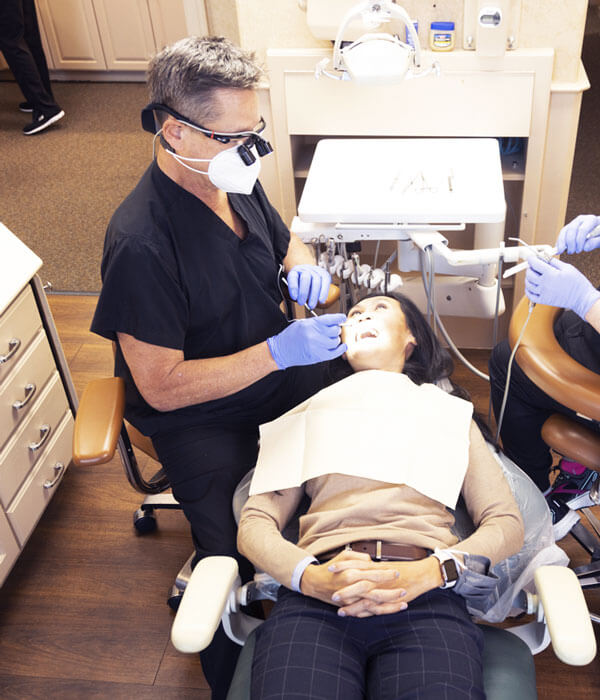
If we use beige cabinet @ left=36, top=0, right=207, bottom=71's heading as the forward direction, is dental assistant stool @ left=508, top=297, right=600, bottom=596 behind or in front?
in front

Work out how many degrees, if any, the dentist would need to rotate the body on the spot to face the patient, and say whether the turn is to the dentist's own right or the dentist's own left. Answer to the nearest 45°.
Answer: approximately 45° to the dentist's own right

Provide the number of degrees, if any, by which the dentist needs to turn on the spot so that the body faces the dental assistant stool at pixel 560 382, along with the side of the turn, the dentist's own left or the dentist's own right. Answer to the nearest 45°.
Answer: approximately 45° to the dentist's own left

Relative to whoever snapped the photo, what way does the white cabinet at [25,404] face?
facing the viewer and to the right of the viewer

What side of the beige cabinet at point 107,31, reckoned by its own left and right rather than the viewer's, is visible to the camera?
front

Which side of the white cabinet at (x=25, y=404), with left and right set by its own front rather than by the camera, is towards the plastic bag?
front

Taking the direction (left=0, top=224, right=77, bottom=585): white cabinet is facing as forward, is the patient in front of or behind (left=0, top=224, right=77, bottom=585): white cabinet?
in front

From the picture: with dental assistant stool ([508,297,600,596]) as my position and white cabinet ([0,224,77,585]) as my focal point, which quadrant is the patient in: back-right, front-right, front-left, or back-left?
front-left

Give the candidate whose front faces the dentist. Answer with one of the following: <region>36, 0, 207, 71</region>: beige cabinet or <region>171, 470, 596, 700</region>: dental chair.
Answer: the beige cabinet

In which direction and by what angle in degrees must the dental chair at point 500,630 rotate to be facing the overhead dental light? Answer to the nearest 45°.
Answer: approximately 180°

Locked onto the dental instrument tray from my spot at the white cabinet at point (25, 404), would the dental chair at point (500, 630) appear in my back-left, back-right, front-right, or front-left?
front-right

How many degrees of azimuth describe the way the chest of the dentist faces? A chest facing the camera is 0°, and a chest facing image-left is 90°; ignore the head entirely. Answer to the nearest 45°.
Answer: approximately 315°

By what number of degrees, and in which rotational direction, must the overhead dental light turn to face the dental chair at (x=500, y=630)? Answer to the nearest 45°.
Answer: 0° — it already faces it

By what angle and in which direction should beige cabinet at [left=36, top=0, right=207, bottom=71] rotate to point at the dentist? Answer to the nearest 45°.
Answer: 0° — it already faces them

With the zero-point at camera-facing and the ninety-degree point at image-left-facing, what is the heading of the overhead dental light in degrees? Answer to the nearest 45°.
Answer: approximately 0°

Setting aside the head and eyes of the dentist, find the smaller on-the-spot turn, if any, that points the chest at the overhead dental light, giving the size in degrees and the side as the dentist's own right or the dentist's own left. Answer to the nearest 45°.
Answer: approximately 90° to the dentist's own left

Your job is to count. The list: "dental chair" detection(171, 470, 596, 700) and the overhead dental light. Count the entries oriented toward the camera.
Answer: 2

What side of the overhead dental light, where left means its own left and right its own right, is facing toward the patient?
front

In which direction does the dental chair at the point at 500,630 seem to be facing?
toward the camera

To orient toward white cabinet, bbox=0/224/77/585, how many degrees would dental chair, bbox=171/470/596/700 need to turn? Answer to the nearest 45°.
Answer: approximately 135° to its right
